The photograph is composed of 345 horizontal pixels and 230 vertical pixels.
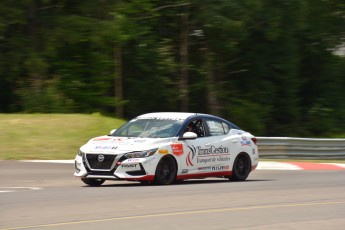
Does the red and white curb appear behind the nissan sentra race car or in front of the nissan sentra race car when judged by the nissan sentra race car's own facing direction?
behind

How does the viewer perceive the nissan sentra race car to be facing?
facing the viewer and to the left of the viewer
